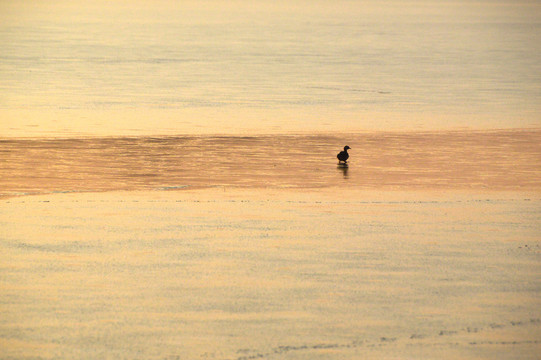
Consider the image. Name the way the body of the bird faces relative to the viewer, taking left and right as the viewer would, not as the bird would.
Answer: facing to the right of the viewer
